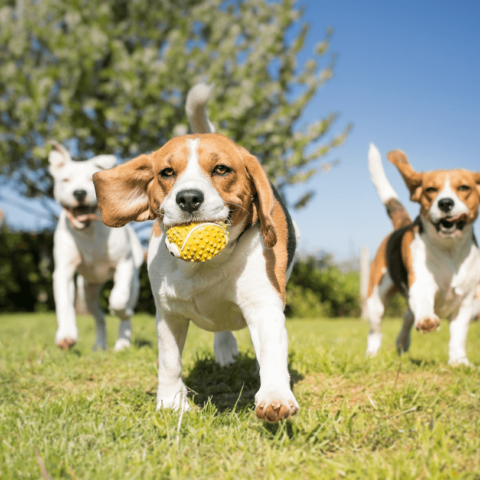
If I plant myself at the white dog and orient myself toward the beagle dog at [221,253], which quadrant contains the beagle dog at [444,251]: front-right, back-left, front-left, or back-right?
front-left

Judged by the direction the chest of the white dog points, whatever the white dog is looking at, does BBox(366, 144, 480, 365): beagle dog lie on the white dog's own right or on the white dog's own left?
on the white dog's own left

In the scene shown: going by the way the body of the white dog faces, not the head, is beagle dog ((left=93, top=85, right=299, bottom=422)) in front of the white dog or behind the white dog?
in front

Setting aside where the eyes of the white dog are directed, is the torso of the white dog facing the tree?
no

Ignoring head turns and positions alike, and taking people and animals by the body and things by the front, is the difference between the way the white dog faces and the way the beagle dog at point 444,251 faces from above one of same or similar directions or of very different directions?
same or similar directions

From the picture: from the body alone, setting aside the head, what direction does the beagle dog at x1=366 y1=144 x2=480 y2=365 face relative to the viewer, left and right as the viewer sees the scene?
facing the viewer and to the right of the viewer

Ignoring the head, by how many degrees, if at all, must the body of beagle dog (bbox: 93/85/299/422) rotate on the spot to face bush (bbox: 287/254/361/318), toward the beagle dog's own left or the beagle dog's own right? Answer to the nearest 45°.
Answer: approximately 180°

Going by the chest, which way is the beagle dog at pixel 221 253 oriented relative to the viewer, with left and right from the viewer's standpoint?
facing the viewer

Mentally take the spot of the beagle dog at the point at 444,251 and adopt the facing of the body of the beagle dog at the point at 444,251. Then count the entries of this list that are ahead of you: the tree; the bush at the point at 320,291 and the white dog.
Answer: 0

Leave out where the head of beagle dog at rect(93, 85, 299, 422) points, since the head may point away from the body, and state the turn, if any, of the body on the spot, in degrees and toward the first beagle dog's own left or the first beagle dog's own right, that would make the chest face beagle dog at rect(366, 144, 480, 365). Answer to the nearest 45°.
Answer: approximately 135° to the first beagle dog's own left

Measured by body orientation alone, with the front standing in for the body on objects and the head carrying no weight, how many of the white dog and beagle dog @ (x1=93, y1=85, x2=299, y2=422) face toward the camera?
2

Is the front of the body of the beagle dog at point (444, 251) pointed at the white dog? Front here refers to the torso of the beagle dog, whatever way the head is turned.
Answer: no

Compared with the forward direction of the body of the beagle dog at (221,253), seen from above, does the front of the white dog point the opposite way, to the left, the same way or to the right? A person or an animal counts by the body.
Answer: the same way

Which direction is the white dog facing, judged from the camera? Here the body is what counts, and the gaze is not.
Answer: toward the camera

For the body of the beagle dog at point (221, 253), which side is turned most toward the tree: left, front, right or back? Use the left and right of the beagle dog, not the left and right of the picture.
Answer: back
